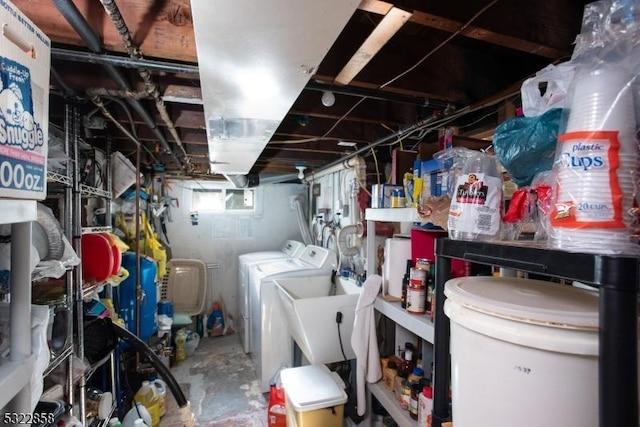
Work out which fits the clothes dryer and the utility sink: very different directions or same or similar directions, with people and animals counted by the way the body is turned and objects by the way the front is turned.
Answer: same or similar directions

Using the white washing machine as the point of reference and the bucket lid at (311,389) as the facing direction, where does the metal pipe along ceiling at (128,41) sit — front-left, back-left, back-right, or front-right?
front-right

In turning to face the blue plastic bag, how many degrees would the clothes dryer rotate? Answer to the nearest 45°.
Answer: approximately 90° to its left

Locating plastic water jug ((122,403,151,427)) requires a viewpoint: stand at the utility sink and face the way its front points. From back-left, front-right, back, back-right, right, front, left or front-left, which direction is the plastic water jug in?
front

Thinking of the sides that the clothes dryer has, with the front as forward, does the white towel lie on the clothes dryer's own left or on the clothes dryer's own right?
on the clothes dryer's own left

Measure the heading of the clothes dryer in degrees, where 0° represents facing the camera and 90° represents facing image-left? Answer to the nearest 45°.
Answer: approximately 90°

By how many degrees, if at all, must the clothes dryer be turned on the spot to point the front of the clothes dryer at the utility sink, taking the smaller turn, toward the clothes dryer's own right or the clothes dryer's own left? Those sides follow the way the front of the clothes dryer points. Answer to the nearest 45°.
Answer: approximately 90° to the clothes dryer's own left
